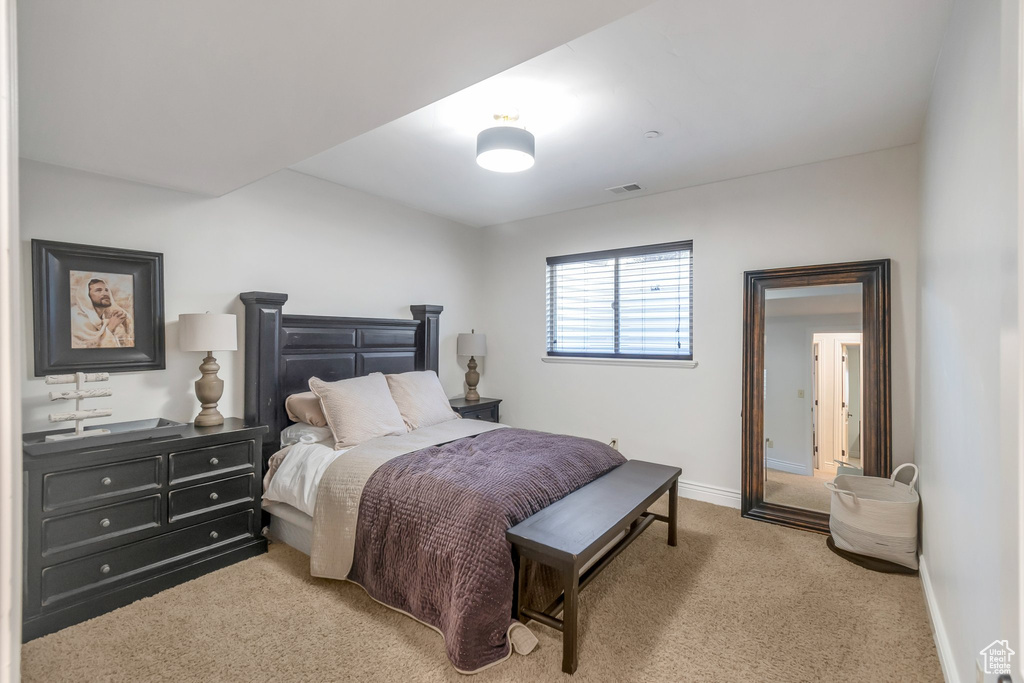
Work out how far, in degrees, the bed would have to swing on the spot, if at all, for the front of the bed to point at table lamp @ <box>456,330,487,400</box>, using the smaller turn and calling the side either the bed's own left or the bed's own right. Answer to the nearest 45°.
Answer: approximately 135° to the bed's own left

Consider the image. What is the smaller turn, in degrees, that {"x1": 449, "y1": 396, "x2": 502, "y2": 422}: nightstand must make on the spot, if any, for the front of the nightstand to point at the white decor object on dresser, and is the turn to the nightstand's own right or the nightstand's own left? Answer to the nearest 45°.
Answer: approximately 90° to the nightstand's own right

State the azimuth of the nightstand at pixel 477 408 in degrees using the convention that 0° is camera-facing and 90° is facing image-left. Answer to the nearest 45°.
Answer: approximately 315°

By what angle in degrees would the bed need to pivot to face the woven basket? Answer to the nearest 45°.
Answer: approximately 45° to its left

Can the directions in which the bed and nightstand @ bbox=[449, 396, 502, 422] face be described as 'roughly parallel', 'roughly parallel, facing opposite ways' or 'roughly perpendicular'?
roughly parallel

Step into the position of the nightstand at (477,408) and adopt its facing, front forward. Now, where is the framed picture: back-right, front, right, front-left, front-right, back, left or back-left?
right

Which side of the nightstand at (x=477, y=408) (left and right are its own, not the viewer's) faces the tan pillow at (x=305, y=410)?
right

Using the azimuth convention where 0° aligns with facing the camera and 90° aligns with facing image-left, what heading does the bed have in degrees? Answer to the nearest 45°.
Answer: approximately 315°

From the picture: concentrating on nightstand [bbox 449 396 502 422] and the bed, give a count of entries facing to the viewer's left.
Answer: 0

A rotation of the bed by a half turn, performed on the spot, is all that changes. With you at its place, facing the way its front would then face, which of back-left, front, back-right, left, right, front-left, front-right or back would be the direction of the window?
right

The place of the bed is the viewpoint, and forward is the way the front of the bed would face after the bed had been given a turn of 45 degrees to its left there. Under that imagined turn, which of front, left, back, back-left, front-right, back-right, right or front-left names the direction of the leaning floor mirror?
front

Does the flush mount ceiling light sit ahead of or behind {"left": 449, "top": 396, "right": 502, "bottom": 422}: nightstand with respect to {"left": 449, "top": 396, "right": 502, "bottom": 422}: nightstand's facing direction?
ahead
